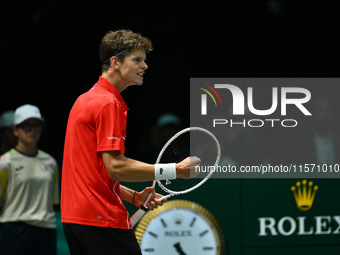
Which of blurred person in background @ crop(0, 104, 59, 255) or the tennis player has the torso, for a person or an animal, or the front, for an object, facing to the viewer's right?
the tennis player

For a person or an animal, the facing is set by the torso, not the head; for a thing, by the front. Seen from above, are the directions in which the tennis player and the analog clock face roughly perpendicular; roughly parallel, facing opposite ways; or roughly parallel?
roughly perpendicular

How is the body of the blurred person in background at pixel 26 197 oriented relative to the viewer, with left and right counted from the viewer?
facing the viewer

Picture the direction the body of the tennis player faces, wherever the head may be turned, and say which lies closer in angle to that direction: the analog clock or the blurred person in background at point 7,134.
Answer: the analog clock

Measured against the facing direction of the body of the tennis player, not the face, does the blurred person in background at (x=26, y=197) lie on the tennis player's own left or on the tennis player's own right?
on the tennis player's own left

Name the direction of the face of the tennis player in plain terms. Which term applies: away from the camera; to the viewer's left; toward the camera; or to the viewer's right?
to the viewer's right

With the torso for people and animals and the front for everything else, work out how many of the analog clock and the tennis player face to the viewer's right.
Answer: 1

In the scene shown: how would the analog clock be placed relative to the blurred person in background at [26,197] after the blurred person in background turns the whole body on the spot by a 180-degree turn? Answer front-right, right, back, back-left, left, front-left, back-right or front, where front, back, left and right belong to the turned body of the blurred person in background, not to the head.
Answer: right

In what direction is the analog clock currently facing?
toward the camera

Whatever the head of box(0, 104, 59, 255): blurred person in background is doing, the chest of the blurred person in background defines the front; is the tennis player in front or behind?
in front

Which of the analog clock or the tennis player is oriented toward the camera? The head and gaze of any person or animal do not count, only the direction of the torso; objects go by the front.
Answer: the analog clock

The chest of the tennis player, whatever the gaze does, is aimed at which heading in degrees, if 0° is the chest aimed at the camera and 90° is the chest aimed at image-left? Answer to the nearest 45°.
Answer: approximately 270°
